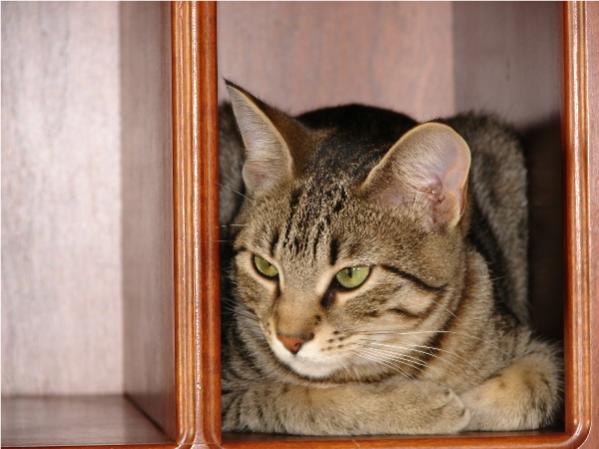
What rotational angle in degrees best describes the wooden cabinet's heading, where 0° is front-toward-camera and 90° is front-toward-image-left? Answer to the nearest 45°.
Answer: approximately 0°
